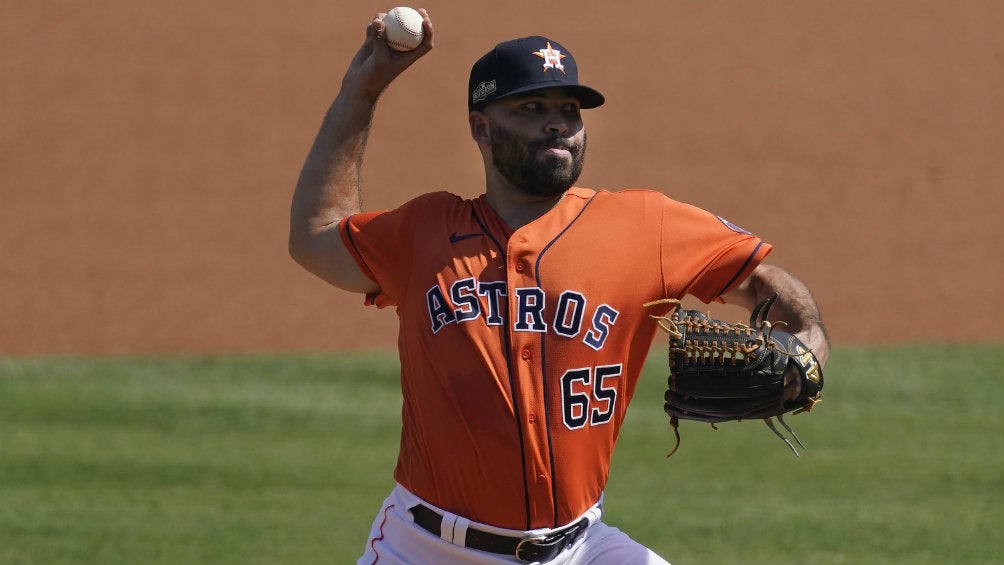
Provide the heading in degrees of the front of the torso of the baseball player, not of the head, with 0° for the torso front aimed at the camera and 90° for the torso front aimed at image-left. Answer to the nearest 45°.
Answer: approximately 0°
